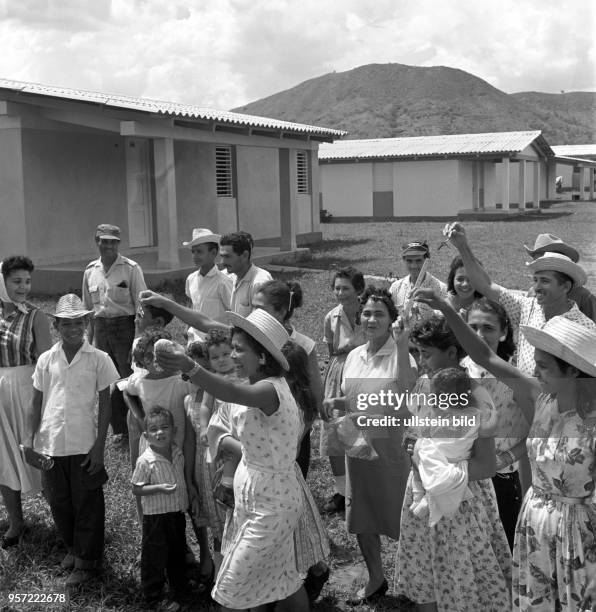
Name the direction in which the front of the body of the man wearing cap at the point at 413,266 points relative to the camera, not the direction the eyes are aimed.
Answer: toward the camera

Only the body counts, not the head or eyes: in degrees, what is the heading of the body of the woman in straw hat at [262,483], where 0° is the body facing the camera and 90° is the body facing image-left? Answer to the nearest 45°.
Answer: approximately 90°

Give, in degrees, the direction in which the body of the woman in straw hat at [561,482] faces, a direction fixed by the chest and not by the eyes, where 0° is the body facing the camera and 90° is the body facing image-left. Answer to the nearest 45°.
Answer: approximately 45°

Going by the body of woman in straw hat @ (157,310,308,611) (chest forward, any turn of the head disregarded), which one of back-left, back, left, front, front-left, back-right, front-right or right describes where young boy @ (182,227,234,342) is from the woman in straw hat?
right

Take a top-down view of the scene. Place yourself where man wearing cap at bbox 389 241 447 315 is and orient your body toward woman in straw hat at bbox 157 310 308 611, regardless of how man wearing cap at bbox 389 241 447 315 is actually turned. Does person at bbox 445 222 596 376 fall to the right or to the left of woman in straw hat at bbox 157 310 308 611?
left

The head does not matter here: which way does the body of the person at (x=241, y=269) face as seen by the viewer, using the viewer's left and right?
facing the viewer and to the left of the viewer

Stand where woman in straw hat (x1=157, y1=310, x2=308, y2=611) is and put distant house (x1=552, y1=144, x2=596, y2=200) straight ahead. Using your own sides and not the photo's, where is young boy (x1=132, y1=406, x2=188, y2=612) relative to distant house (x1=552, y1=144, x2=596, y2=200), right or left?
left

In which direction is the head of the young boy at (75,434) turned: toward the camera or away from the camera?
toward the camera

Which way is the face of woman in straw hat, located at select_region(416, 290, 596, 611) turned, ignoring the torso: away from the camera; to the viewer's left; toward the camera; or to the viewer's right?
to the viewer's left

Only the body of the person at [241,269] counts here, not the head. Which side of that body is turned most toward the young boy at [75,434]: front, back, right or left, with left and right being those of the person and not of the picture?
front

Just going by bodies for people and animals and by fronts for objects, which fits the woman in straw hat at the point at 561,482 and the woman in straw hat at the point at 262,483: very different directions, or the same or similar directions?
same or similar directions

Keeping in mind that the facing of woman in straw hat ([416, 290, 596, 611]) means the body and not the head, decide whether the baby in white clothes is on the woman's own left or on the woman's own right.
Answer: on the woman's own right

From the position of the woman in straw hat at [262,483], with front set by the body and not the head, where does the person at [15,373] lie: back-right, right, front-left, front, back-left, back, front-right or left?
front-right

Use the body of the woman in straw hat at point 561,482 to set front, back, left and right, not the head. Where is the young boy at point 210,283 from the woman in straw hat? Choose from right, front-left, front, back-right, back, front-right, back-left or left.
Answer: right

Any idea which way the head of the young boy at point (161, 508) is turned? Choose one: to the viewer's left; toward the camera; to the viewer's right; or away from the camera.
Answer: toward the camera
